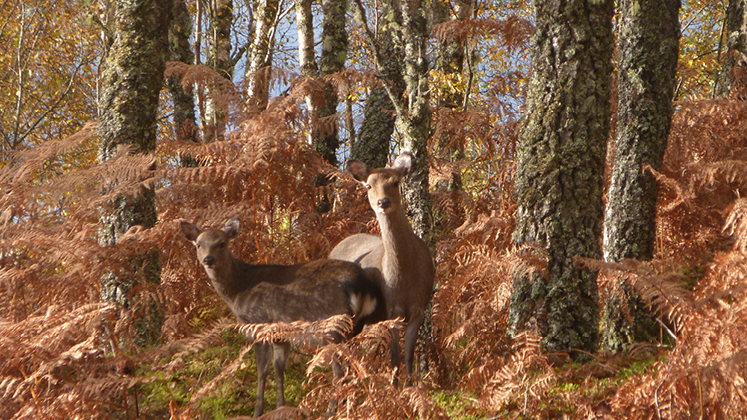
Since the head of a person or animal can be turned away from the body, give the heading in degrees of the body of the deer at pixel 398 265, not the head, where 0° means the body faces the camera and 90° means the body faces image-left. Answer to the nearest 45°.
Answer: approximately 315°

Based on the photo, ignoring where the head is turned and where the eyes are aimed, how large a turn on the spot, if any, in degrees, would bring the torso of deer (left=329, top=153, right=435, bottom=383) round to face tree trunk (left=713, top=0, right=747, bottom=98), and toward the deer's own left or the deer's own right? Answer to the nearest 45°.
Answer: approximately 90° to the deer's own left

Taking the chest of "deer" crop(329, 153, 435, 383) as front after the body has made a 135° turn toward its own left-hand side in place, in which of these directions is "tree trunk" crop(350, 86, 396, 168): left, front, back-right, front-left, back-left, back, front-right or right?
front

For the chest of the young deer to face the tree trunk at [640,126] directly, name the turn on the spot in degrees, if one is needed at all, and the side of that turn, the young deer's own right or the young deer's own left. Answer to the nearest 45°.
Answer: approximately 180°

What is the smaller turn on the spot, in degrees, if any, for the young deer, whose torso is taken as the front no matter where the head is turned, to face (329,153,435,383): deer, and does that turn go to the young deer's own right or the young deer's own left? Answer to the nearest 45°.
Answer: approximately 180°

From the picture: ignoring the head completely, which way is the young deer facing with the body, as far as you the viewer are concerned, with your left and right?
facing to the left of the viewer

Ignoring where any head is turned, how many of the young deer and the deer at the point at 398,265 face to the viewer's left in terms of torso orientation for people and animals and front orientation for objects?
1

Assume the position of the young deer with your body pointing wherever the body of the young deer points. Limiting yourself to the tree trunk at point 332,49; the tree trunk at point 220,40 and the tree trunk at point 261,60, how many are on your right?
3

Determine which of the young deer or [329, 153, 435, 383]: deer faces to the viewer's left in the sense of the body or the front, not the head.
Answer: the young deer

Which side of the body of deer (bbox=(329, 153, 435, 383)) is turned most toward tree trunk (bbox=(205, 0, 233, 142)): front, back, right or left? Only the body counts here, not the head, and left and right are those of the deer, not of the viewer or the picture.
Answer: back
